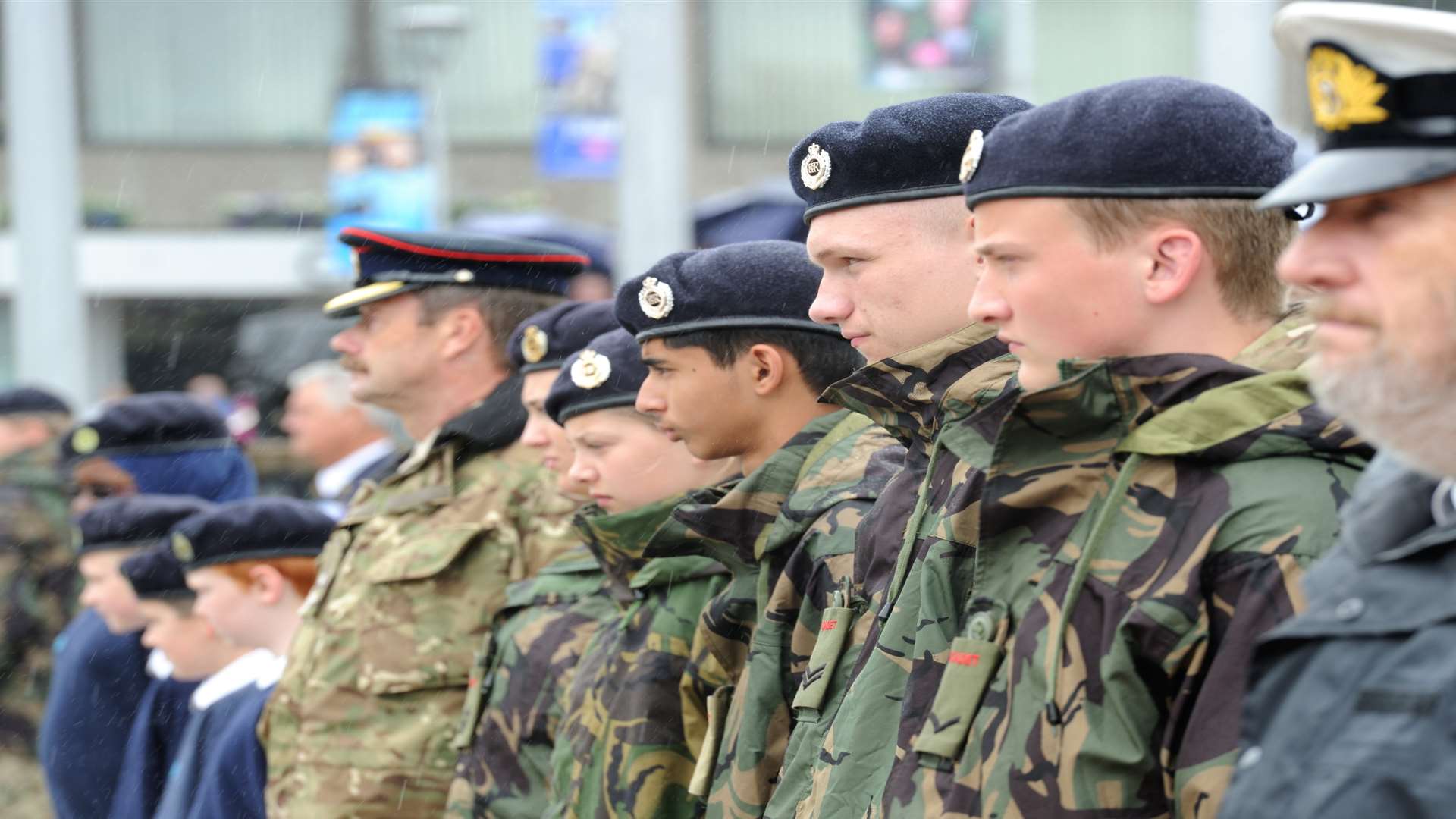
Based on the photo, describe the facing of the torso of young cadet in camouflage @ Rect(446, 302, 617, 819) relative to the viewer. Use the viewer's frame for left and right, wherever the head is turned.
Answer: facing the viewer and to the left of the viewer

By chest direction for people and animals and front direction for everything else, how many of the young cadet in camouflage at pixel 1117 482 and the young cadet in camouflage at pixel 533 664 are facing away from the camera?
0

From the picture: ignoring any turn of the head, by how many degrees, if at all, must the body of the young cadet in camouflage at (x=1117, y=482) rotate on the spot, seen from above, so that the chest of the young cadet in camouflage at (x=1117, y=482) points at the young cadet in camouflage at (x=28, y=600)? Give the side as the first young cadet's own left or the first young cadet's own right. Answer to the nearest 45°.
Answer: approximately 90° to the first young cadet's own right

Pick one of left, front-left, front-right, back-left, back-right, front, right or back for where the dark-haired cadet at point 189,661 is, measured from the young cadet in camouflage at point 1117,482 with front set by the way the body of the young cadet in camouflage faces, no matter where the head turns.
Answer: right

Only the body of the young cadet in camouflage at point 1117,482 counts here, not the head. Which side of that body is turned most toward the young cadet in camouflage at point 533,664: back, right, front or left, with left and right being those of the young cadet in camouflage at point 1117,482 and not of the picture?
right

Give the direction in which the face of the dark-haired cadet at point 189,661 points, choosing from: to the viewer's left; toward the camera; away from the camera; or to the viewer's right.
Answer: to the viewer's left

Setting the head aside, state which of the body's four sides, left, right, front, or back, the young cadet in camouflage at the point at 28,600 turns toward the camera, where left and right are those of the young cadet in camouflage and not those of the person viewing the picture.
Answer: left

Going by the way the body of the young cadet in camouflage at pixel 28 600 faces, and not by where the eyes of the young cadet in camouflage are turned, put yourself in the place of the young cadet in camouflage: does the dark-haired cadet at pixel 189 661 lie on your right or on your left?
on your left

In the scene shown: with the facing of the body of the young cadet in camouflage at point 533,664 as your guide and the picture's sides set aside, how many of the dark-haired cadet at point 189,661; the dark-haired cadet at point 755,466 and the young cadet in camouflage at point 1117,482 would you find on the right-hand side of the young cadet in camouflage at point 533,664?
1

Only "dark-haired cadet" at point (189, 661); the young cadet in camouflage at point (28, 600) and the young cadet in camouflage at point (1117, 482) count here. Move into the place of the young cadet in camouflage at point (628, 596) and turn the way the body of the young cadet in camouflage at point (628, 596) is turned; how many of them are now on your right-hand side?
2

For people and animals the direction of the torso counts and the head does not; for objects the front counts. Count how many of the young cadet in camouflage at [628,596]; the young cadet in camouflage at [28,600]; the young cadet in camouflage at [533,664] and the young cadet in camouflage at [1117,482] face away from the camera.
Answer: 0

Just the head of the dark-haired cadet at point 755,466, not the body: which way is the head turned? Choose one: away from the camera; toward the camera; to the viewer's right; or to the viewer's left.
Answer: to the viewer's left

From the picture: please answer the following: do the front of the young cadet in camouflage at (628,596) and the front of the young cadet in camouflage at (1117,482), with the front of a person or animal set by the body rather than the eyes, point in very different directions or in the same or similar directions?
same or similar directions

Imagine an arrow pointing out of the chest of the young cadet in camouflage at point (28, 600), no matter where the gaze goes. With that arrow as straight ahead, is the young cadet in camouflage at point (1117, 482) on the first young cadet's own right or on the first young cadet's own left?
on the first young cadet's own left

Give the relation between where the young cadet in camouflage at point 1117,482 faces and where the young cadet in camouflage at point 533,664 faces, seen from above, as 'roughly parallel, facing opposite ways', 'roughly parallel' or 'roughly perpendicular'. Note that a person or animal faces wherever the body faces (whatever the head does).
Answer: roughly parallel
